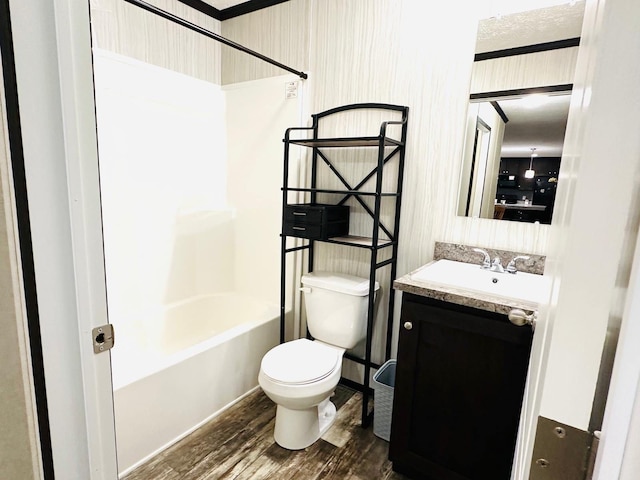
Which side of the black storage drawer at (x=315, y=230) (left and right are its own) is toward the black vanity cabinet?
left

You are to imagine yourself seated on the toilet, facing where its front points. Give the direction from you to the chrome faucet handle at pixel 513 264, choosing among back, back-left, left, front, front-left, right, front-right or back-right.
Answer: back-left

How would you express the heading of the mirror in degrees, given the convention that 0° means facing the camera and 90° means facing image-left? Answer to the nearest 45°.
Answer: approximately 45°

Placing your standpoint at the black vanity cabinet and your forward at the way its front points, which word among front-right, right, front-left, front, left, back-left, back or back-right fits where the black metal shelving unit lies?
right

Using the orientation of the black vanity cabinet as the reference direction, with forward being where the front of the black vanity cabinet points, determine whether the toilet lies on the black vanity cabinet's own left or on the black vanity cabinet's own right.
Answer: on the black vanity cabinet's own right

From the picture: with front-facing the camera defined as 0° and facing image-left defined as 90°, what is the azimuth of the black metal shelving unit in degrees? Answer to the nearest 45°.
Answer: approximately 45°

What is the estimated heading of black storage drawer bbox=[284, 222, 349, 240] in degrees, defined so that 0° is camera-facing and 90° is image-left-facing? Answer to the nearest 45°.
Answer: approximately 45°

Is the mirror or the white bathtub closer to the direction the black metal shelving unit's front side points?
the white bathtub

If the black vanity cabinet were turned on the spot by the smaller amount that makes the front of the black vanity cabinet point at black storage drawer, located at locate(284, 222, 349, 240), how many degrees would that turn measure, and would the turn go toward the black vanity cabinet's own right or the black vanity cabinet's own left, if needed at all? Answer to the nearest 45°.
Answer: approximately 90° to the black vanity cabinet's own right

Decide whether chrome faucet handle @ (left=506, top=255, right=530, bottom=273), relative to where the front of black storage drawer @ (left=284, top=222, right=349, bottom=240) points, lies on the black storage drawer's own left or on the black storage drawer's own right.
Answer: on the black storage drawer's own left
